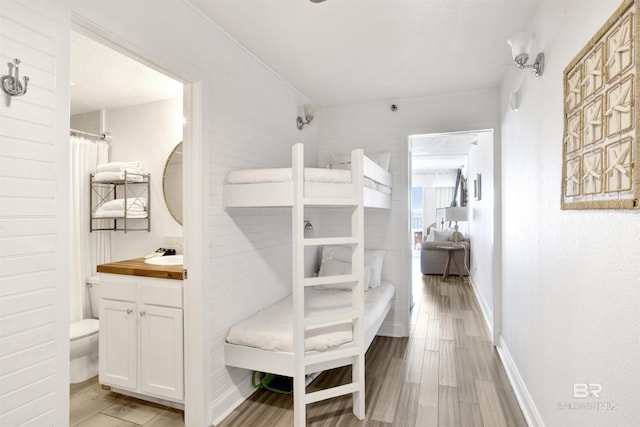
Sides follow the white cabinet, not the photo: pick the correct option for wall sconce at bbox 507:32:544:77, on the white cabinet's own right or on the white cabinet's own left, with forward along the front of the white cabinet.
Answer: on the white cabinet's own left

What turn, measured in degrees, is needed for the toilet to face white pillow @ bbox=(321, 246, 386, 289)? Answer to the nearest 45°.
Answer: approximately 135° to its left

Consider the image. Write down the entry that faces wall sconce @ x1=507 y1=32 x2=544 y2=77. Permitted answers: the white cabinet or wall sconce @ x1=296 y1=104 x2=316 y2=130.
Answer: wall sconce @ x1=296 y1=104 x2=316 y2=130

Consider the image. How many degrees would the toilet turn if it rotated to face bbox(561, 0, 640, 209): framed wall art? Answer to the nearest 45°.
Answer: approximately 90° to its left

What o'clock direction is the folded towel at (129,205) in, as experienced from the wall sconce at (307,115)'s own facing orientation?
The folded towel is roughly at 4 o'clock from the wall sconce.

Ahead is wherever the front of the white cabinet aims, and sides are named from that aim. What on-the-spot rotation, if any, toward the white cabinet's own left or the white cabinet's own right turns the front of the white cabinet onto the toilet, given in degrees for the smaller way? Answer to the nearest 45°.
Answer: approximately 90° to the white cabinet's own right
